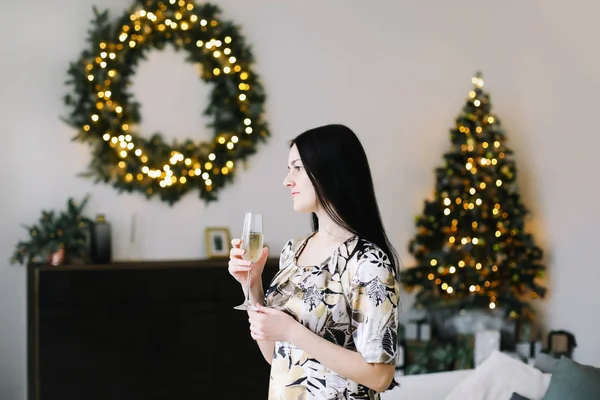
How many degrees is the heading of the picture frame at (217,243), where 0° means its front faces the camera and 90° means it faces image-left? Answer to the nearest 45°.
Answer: approximately 0°

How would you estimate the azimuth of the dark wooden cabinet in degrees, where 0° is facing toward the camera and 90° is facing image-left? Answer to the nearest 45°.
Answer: approximately 0°

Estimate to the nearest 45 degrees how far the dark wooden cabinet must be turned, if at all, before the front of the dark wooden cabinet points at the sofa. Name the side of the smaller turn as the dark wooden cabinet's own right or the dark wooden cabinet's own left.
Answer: approximately 45° to the dark wooden cabinet's own left

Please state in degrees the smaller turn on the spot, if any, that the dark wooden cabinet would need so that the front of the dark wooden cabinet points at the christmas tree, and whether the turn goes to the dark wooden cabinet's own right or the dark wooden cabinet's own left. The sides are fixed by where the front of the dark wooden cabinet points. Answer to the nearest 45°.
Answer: approximately 90° to the dark wooden cabinet's own left

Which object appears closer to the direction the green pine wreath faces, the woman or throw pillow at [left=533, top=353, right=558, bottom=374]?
the woman
